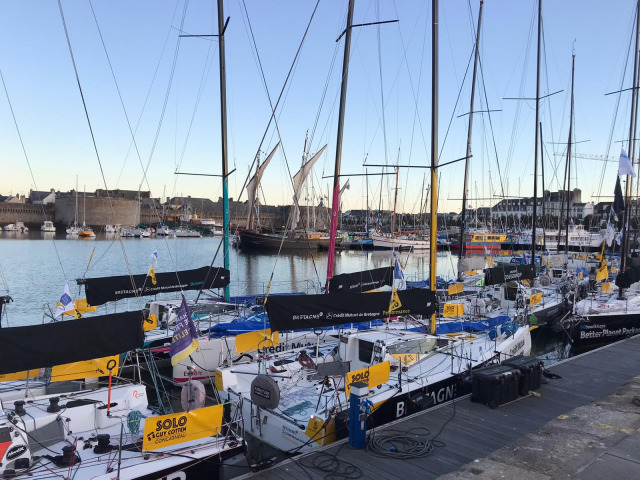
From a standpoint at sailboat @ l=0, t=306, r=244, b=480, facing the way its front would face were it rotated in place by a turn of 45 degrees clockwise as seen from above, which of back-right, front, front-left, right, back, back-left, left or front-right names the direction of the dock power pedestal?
back

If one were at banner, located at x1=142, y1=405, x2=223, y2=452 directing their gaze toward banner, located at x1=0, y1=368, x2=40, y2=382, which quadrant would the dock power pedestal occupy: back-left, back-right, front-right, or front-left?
back-right

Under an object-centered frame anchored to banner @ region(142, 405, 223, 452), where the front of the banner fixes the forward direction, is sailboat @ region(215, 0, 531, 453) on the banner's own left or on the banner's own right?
on the banner's own left

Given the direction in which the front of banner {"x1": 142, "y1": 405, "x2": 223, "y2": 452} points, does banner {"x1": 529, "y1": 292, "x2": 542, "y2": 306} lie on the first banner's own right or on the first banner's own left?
on the first banner's own left

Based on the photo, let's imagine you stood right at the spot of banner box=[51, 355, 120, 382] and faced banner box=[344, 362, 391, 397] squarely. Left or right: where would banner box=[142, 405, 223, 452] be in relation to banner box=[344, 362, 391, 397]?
right

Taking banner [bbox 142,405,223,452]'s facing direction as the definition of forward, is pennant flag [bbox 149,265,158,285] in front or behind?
behind

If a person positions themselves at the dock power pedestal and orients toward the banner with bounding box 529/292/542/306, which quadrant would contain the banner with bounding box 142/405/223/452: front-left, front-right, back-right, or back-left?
back-left
